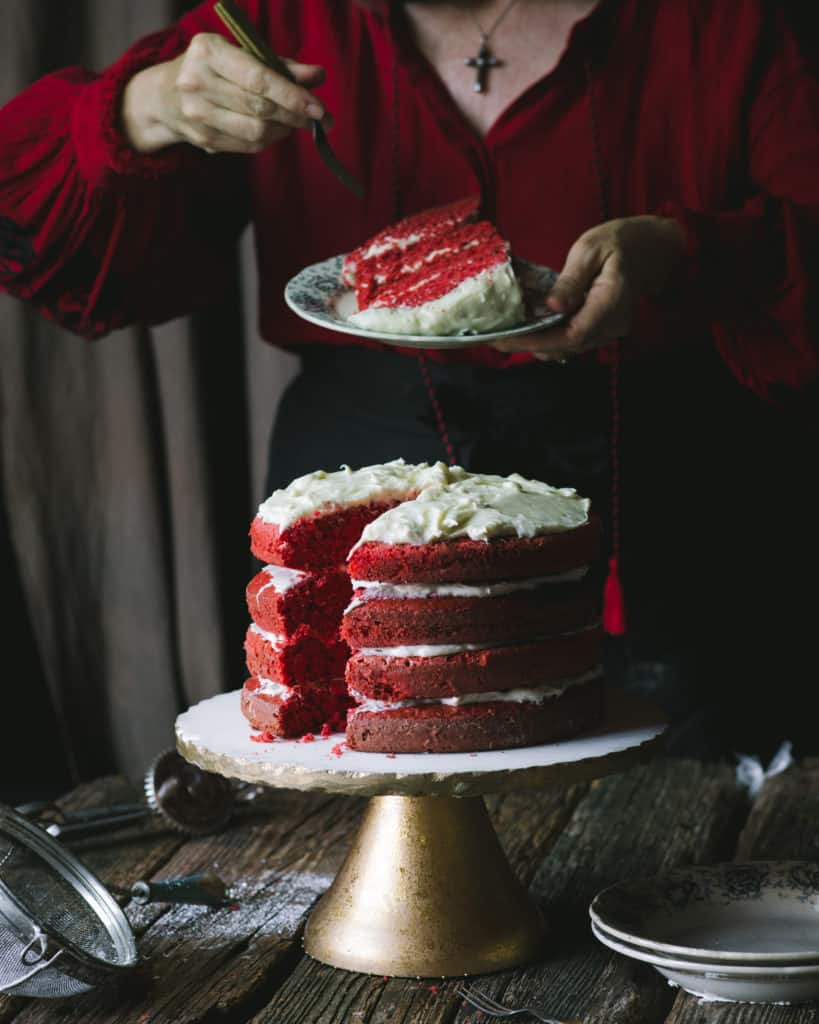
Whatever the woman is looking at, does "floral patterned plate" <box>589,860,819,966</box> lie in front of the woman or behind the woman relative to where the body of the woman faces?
in front

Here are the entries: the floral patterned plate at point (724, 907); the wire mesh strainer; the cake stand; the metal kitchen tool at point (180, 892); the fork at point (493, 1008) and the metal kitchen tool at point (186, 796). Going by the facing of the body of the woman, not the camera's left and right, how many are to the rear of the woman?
0

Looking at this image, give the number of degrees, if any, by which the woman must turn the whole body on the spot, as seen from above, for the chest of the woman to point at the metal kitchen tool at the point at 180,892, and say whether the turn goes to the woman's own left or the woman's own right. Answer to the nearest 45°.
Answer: approximately 45° to the woman's own right

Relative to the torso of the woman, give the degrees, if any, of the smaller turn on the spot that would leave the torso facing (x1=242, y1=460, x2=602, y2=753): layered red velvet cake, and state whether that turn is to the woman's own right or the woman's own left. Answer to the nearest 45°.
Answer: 0° — they already face it

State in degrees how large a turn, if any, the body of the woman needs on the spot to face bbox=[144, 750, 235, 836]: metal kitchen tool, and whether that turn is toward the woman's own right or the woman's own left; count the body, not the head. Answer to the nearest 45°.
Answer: approximately 45° to the woman's own right

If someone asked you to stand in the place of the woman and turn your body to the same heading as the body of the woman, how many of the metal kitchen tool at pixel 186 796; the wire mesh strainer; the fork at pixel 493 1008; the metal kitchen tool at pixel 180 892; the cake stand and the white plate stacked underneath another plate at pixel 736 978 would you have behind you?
0

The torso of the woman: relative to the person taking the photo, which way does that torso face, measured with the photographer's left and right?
facing the viewer

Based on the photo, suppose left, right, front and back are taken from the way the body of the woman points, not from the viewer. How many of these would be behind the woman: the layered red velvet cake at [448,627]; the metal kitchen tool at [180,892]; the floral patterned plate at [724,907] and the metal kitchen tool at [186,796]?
0

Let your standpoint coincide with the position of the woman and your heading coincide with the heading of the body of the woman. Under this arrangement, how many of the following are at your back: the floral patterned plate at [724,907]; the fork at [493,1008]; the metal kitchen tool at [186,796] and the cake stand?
0

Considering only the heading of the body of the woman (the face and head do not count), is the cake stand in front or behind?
in front
